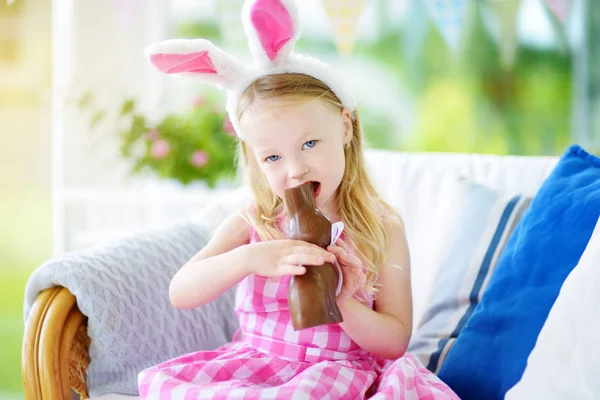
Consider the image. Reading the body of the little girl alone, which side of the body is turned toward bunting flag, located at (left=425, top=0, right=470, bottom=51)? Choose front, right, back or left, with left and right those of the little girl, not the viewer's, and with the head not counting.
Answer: back

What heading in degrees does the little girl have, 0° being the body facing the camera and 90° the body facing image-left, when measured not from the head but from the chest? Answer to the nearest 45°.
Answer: approximately 0°

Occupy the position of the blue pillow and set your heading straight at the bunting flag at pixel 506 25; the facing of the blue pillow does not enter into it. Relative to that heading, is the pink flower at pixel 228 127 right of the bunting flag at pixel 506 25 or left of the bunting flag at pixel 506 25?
left

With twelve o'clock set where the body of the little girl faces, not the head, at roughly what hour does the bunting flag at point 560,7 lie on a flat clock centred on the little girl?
The bunting flag is roughly at 7 o'clock from the little girl.

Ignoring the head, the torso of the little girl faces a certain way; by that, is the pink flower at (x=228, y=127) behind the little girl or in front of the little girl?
behind

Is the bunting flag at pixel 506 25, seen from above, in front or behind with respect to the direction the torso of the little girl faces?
behind
